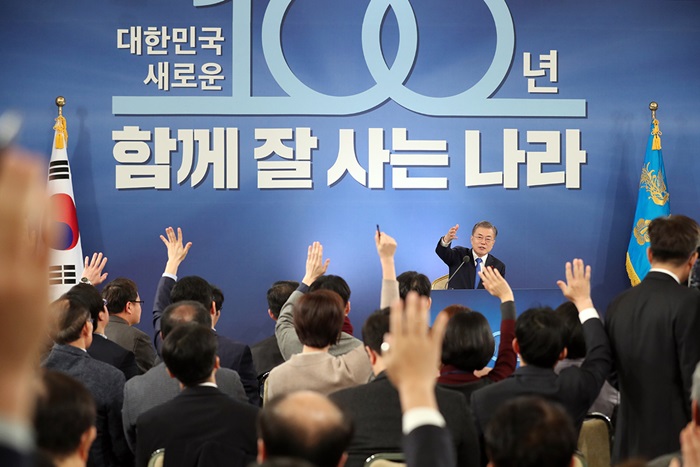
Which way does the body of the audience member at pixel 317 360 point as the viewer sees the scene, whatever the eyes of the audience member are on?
away from the camera

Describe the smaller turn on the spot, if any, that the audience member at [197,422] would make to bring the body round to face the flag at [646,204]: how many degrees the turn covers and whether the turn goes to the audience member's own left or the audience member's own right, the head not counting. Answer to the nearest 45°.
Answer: approximately 45° to the audience member's own right

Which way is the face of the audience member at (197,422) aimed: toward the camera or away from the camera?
away from the camera

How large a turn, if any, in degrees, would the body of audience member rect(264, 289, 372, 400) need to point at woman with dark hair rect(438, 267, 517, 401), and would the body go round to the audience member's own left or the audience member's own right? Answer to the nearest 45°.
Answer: approximately 135° to the audience member's own right

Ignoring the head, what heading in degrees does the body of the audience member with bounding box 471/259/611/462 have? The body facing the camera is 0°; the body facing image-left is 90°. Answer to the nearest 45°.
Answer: approximately 180°

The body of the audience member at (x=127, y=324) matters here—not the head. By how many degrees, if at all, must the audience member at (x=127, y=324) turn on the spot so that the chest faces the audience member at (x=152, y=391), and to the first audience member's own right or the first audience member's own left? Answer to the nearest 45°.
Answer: approximately 135° to the first audience member's own right

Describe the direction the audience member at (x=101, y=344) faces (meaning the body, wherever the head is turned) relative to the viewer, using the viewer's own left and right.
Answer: facing away from the viewer and to the right of the viewer

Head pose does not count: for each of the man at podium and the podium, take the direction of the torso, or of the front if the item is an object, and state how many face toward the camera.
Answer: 2

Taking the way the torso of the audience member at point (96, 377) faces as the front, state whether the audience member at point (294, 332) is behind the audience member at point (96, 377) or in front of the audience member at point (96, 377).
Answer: in front

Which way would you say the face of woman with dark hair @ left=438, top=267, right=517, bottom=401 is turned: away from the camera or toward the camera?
away from the camera

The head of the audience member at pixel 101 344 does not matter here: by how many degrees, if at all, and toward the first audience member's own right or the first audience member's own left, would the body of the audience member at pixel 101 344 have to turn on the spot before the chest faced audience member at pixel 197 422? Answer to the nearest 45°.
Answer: approximately 135° to the first audience member's own right

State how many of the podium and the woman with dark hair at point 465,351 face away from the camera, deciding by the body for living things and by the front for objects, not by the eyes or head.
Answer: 1

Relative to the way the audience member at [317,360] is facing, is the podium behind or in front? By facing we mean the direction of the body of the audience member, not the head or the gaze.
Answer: in front

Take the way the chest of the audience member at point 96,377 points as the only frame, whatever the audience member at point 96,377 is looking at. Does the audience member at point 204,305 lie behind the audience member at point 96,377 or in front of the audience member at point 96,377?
in front

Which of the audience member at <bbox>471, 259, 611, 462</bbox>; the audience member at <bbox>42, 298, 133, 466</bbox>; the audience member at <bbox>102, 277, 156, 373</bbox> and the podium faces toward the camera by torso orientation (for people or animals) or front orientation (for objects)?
the podium

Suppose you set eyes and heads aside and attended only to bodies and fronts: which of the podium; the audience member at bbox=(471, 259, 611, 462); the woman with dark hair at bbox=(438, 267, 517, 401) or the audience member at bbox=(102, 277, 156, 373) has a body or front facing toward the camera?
the podium

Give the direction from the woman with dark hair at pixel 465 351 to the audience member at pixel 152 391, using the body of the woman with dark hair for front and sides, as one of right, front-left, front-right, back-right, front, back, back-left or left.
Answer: left

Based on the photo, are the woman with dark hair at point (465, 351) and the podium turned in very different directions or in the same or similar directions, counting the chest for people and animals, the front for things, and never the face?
very different directions

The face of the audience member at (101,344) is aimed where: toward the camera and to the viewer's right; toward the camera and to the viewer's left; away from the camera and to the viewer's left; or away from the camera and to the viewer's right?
away from the camera and to the viewer's right

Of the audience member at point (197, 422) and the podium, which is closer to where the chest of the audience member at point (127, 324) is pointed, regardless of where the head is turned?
the podium
